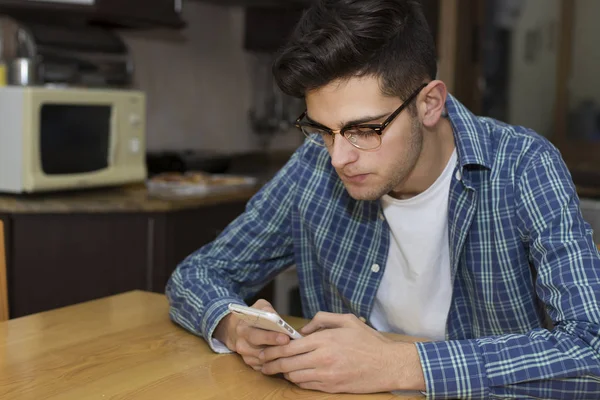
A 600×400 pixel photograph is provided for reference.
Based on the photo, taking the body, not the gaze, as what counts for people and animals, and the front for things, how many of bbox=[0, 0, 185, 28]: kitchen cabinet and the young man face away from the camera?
0

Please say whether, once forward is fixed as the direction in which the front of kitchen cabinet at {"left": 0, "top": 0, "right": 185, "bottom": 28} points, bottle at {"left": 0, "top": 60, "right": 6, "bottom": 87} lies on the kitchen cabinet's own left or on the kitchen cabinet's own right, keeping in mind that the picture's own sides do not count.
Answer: on the kitchen cabinet's own right

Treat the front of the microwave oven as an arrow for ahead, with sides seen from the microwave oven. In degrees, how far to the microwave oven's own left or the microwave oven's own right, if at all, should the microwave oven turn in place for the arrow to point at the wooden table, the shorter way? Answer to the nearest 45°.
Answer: approximately 45° to the microwave oven's own right

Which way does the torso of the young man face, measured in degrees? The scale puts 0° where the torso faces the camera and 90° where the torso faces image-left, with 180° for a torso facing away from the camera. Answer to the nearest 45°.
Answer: approximately 45°

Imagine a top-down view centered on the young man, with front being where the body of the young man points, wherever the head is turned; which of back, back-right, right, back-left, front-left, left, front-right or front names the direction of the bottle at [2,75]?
right

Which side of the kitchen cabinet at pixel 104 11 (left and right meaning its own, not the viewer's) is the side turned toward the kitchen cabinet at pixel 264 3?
left

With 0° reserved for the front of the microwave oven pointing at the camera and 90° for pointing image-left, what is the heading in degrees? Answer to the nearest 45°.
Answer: approximately 315°

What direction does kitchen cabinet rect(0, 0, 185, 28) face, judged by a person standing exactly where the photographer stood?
facing the viewer and to the right of the viewer

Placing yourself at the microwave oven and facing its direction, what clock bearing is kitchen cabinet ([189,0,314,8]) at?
The kitchen cabinet is roughly at 9 o'clock from the microwave oven.

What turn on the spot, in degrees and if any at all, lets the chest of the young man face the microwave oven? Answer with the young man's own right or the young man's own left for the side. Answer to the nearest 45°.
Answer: approximately 90° to the young man's own right

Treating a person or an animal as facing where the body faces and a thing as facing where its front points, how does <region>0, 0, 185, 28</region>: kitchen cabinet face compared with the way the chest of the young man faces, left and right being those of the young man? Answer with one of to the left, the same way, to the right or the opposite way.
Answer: to the left

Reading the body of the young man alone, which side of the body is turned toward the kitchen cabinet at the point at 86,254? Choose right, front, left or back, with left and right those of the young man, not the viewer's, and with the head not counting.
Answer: right
